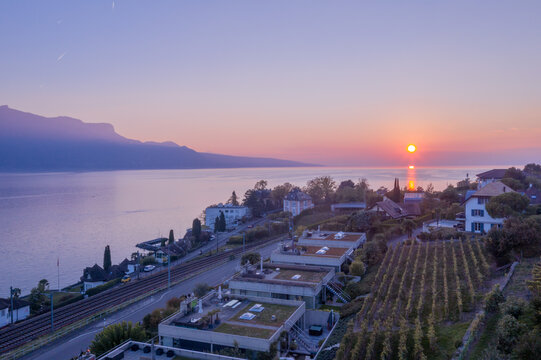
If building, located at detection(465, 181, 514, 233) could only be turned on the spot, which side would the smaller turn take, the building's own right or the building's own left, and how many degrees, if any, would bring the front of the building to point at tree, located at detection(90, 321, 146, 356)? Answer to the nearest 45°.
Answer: approximately 45° to the building's own right

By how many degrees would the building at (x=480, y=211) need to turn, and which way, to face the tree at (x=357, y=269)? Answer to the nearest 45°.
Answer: approximately 45° to its right

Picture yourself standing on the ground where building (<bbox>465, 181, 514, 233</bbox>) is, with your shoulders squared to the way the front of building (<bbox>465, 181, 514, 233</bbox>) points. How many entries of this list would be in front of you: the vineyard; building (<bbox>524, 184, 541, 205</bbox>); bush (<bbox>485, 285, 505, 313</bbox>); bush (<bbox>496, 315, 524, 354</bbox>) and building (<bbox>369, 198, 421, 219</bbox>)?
3

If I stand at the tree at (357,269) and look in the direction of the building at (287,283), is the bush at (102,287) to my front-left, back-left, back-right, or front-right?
front-right

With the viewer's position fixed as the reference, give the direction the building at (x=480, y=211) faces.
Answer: facing the viewer

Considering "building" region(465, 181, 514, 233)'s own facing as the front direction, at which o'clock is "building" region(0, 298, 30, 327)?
"building" region(0, 298, 30, 327) is roughly at 2 o'clock from "building" region(465, 181, 514, 233).

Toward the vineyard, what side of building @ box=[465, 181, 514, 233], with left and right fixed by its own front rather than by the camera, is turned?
front

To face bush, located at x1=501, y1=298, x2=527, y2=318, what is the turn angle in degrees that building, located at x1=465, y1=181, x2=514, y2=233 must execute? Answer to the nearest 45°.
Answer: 0° — it already faces it

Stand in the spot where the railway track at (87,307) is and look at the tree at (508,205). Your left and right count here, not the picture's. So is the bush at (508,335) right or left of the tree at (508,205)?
right

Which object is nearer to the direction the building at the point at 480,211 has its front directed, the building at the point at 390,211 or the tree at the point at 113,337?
the tree

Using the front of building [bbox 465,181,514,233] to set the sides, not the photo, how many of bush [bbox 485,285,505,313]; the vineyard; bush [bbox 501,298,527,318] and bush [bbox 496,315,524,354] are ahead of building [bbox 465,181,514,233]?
4

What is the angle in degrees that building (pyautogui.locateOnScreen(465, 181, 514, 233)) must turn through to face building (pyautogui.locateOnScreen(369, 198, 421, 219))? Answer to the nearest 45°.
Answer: approximately 135° to its right

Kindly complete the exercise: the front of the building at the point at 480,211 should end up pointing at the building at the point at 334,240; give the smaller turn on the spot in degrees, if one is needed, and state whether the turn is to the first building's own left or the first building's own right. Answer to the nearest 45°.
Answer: approximately 90° to the first building's own right

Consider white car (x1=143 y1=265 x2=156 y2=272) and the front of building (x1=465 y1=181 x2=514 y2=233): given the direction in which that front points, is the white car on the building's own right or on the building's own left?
on the building's own right

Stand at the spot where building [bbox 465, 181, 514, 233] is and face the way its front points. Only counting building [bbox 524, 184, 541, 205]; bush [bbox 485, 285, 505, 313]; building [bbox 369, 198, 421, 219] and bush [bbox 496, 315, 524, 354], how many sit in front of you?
2

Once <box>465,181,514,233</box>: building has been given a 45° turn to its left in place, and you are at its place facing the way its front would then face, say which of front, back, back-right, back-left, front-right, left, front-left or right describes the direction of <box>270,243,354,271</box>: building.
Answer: right

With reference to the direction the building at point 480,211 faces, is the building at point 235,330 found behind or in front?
in front
